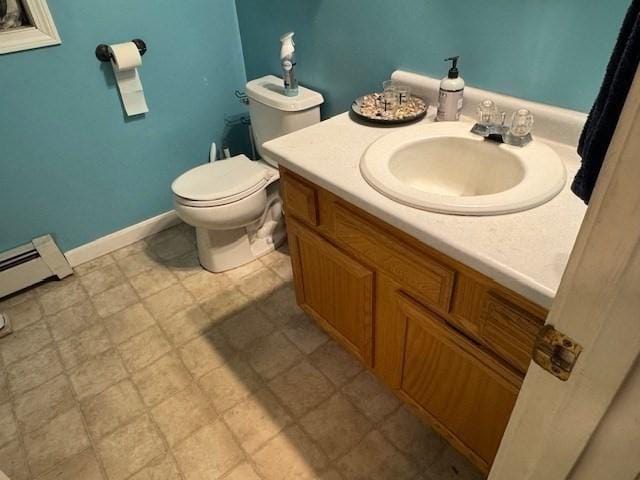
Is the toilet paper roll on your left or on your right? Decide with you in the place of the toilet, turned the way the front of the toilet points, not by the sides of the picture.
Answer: on your right

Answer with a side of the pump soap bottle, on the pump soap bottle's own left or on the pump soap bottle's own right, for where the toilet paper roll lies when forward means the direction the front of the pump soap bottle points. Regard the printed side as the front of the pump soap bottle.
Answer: on the pump soap bottle's own right

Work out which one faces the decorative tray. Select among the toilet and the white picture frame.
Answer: the white picture frame

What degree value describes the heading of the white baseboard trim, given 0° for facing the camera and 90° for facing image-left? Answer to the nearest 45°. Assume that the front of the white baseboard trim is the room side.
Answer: approximately 315°

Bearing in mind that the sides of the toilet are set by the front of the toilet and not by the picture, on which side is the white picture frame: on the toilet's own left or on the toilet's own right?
on the toilet's own right

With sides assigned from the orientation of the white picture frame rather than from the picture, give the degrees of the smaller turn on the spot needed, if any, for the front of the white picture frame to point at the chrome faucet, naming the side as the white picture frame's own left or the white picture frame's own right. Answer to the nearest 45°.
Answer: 0° — it already faces it

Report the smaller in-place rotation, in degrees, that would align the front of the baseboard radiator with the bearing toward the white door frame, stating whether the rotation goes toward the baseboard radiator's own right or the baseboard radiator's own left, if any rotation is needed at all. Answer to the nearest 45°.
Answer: approximately 45° to the baseboard radiator's own right

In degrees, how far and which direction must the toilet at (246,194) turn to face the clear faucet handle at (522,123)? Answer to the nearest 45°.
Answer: approximately 90° to its left

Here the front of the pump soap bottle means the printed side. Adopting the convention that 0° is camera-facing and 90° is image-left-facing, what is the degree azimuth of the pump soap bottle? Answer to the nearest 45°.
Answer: approximately 45°

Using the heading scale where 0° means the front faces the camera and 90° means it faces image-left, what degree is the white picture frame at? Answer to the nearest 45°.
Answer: approximately 315°

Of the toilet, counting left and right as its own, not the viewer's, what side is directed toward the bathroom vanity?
left
